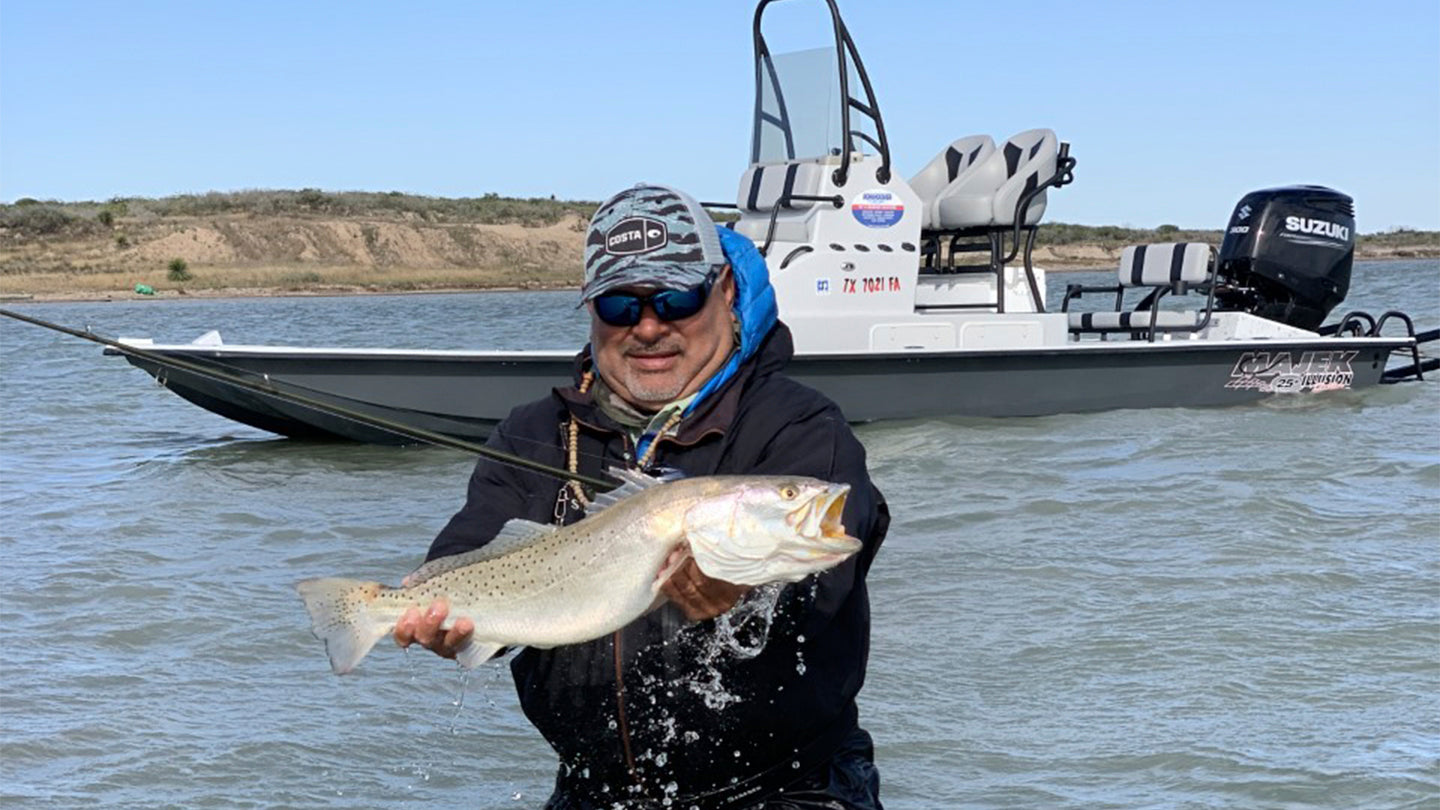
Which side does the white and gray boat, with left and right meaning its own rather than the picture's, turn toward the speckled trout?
left

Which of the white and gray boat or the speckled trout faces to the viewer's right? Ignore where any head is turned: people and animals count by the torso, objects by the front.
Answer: the speckled trout

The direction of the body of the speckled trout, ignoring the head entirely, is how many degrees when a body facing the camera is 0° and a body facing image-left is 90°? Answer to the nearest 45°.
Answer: approximately 270°

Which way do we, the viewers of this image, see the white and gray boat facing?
facing to the left of the viewer

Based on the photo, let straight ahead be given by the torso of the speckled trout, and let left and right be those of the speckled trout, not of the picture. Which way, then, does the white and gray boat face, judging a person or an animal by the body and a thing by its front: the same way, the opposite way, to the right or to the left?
the opposite way

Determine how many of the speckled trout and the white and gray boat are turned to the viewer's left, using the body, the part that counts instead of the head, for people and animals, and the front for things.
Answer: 1

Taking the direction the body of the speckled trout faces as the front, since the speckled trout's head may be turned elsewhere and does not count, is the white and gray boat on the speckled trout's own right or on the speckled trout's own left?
on the speckled trout's own left
